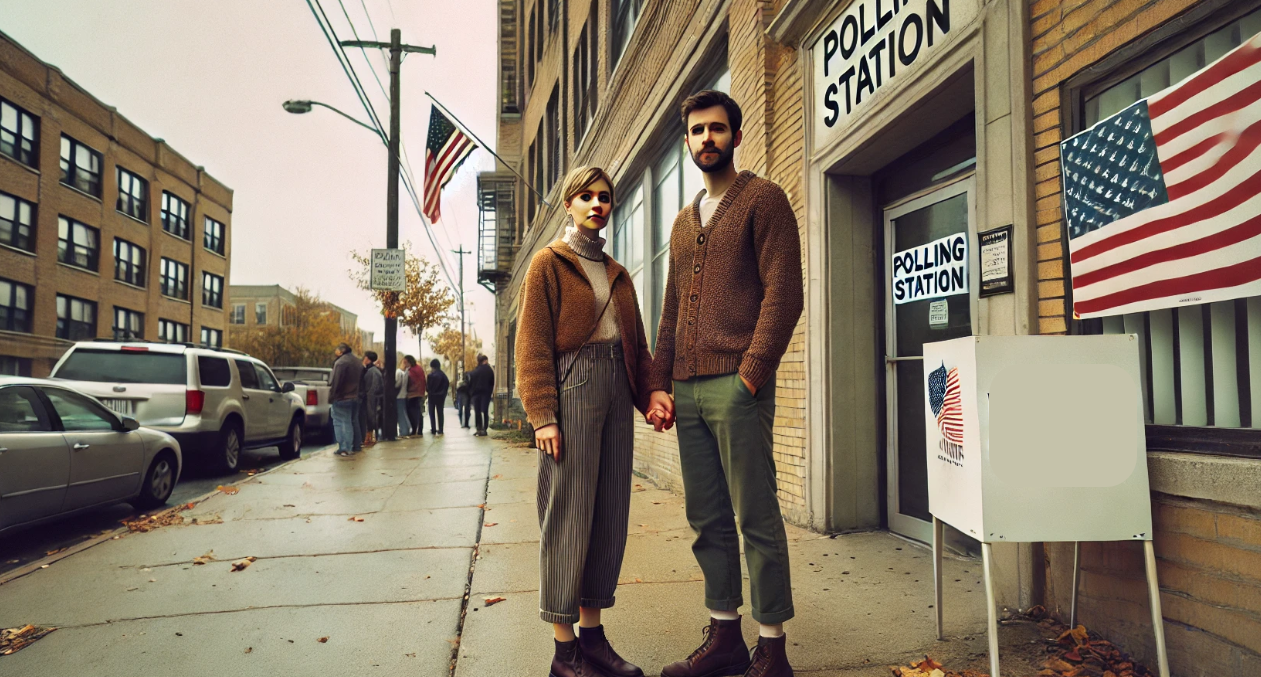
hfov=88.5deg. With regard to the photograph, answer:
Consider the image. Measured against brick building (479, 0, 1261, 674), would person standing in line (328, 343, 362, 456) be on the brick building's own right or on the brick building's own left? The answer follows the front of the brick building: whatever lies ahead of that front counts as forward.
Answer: on the brick building's own right

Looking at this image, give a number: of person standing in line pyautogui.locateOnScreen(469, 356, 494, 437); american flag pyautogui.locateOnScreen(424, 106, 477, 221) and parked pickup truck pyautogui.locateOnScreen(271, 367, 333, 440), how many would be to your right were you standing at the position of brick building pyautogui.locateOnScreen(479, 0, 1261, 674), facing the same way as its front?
3

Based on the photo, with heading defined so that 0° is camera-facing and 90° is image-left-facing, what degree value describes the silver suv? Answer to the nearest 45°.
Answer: approximately 225°

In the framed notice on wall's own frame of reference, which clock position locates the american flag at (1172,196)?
The american flag is roughly at 9 o'clock from the framed notice on wall.

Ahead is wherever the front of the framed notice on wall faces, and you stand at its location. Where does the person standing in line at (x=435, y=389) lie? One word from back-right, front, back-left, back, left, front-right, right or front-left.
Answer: right

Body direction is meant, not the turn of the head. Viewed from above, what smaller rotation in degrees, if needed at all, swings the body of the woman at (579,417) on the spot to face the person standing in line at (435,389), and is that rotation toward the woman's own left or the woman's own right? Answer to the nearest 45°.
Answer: approximately 135° to the woman's own left

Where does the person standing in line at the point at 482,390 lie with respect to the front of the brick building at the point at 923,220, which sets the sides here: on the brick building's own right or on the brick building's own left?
on the brick building's own right

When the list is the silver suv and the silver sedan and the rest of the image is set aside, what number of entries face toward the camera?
0

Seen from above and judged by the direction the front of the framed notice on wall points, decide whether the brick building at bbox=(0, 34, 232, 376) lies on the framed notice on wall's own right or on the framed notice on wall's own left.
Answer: on the framed notice on wall's own right

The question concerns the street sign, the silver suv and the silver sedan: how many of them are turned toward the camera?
1

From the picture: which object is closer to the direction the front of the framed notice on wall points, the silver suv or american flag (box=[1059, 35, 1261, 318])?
the silver suv
